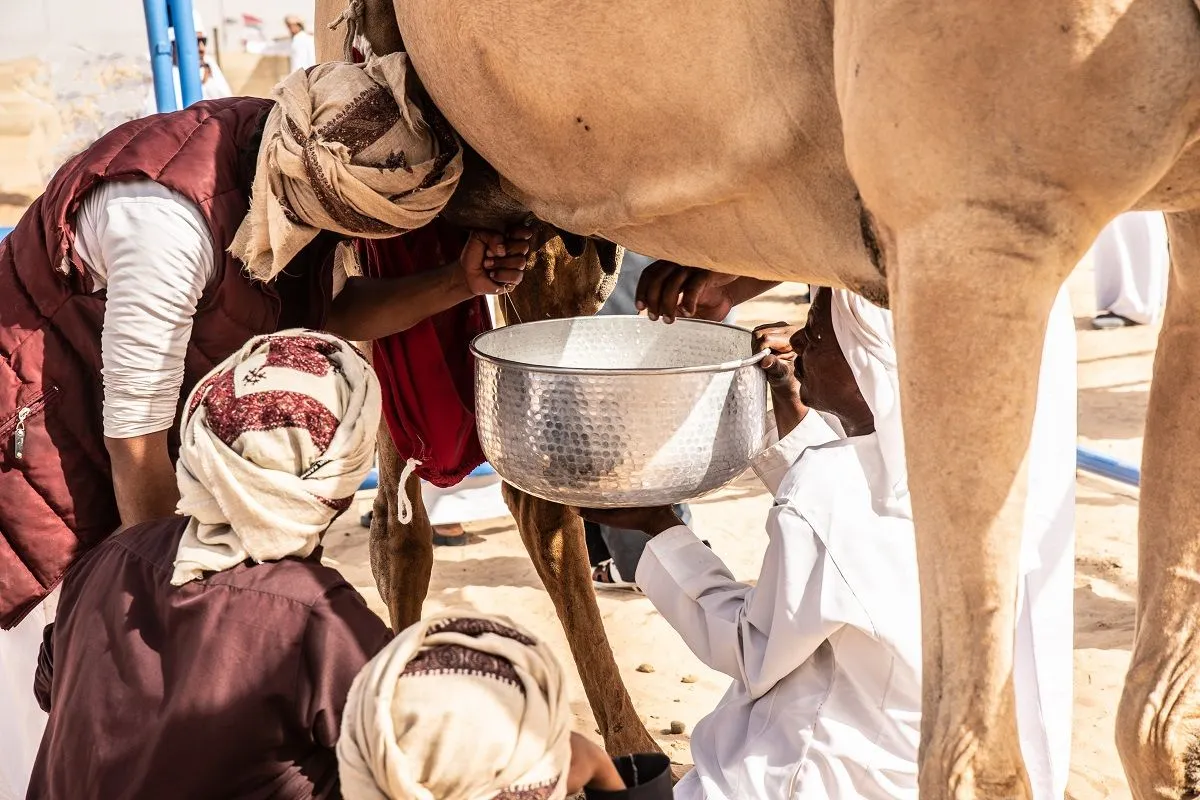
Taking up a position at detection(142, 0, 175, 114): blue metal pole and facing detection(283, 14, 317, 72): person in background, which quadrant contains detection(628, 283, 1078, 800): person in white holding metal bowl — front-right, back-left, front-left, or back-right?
back-right

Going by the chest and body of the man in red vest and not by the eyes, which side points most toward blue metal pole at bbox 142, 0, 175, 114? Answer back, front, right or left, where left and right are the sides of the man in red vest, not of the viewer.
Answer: left

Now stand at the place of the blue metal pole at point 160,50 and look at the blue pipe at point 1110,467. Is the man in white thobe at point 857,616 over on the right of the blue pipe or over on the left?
right

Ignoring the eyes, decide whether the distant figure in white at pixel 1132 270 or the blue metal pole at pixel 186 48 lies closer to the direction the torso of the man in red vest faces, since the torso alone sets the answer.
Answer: the distant figure in white

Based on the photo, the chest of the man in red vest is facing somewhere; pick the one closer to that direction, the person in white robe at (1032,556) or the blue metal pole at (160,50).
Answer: the person in white robe

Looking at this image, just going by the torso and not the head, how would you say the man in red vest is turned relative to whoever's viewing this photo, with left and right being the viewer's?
facing to the right of the viewer

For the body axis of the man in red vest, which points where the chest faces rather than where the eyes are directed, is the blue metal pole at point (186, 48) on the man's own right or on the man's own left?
on the man's own left

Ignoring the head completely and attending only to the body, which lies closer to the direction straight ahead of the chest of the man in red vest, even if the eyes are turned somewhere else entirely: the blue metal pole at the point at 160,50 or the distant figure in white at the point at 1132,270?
the distant figure in white

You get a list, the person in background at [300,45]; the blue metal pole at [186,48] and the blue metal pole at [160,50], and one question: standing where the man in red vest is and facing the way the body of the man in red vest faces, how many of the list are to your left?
3
